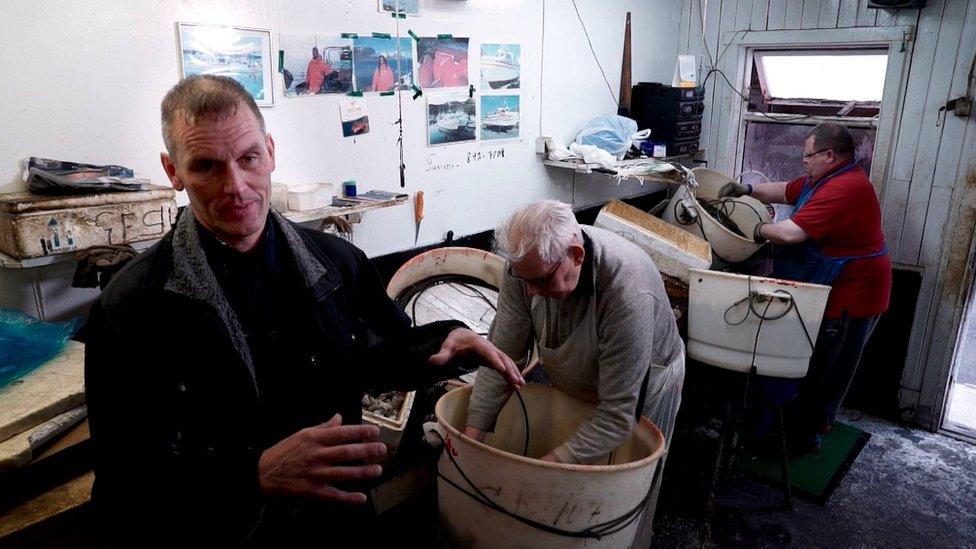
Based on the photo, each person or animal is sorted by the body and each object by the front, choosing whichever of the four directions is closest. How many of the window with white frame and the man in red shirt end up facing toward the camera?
1

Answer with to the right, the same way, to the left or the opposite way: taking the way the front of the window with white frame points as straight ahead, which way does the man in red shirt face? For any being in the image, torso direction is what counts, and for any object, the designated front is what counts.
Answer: to the right

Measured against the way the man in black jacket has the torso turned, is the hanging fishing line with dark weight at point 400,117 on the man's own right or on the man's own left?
on the man's own left

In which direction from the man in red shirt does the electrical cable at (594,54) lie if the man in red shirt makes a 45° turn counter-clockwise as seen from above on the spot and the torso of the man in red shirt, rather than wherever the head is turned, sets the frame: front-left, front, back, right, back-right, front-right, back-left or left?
front-right

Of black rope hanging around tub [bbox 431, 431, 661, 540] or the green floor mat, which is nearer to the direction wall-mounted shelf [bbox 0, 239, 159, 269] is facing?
the black rope hanging around tub

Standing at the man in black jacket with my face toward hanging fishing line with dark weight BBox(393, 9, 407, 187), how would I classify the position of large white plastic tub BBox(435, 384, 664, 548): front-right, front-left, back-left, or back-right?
front-right

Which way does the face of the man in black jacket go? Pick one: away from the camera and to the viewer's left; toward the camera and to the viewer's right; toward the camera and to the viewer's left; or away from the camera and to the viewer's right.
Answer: toward the camera and to the viewer's right

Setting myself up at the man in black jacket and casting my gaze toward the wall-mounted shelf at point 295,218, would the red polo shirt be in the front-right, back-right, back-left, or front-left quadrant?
front-right

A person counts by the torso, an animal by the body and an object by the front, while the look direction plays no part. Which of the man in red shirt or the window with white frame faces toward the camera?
the window with white frame

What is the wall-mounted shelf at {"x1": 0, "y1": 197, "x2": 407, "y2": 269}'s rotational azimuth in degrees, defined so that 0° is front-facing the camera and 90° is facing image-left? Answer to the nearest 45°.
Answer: approximately 315°

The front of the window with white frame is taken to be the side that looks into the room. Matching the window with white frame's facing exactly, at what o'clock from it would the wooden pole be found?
The wooden pole is roughly at 2 o'clock from the window with white frame.

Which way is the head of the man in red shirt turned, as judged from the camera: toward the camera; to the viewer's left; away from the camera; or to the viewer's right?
to the viewer's left

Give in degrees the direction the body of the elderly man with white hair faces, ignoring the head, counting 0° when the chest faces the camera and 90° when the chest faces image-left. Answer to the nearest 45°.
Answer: approximately 45°

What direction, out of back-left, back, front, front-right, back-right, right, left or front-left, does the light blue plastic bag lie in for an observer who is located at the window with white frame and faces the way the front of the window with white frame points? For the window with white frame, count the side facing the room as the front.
front-right

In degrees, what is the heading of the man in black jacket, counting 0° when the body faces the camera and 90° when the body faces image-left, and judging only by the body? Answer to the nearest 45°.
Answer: approximately 315°

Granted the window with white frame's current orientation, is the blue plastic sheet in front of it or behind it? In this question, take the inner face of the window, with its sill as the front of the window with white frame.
in front

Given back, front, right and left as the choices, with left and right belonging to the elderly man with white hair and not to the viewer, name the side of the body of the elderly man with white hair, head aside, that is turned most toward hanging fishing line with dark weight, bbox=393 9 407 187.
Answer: right
